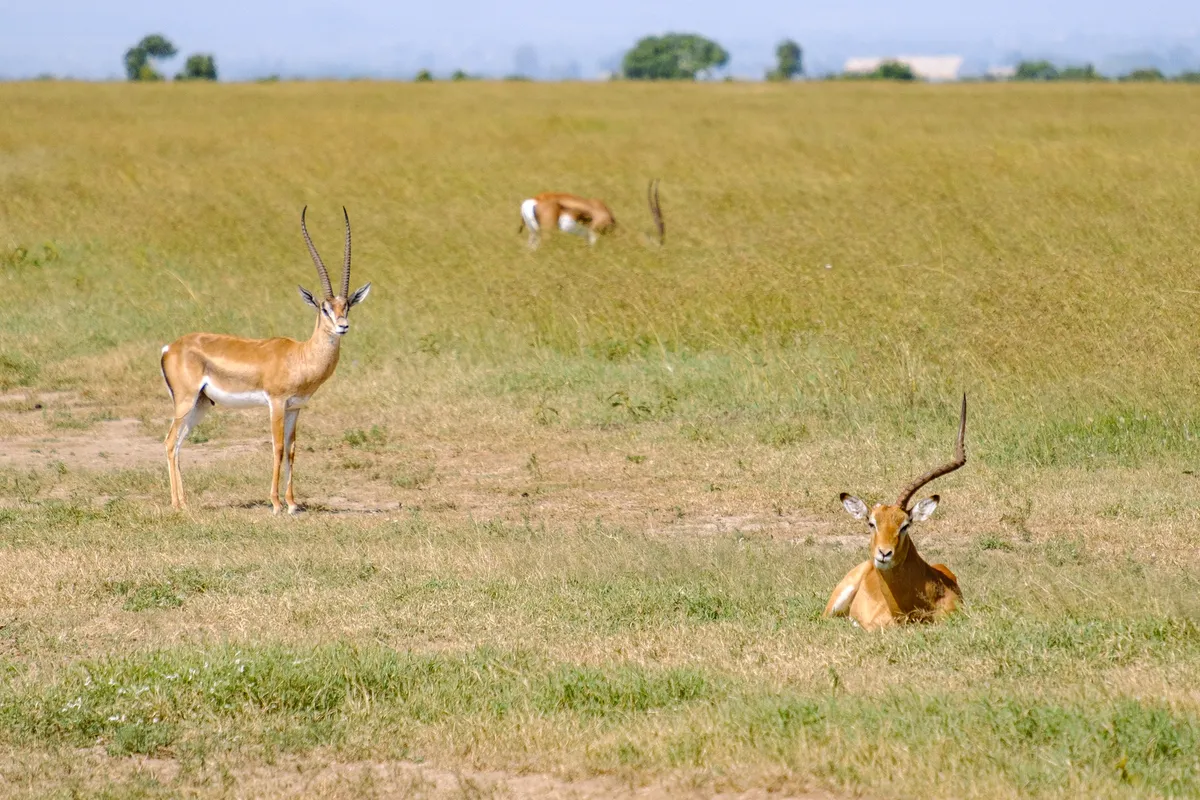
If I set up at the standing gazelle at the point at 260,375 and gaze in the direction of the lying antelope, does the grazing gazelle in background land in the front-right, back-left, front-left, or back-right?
back-left

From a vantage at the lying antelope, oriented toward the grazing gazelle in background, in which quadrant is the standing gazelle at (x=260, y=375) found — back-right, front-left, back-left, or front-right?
front-left

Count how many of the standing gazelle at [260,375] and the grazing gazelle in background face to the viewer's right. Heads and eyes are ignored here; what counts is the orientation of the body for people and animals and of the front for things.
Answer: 2

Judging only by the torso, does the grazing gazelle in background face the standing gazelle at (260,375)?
no

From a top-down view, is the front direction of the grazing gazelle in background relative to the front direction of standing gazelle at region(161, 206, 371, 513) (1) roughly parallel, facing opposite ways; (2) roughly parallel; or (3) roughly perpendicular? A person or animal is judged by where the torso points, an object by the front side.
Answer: roughly parallel

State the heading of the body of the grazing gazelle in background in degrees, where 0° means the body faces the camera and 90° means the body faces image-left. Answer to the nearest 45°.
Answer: approximately 270°

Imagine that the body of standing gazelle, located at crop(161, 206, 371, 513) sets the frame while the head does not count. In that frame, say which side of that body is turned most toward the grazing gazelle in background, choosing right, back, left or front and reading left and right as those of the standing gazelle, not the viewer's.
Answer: left

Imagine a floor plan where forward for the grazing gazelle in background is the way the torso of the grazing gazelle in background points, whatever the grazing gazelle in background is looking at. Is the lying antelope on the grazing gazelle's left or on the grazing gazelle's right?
on the grazing gazelle's right

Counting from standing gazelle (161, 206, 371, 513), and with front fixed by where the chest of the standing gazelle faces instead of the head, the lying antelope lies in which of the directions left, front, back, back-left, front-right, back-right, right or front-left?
front-right

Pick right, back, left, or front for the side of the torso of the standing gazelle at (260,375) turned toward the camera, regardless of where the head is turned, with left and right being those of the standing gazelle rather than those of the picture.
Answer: right
